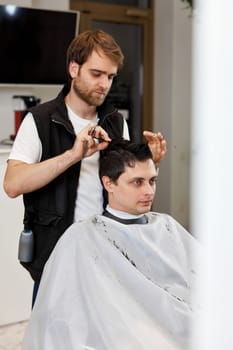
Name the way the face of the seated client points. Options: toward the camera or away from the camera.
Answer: toward the camera

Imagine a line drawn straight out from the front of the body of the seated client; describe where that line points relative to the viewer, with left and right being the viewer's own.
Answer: facing the viewer and to the right of the viewer

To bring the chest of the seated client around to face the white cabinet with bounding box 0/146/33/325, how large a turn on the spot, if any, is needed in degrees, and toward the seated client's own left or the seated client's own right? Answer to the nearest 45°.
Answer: approximately 180°

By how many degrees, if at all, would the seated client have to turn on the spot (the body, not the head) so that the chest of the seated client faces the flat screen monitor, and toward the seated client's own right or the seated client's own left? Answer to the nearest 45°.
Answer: approximately 135° to the seated client's own left
